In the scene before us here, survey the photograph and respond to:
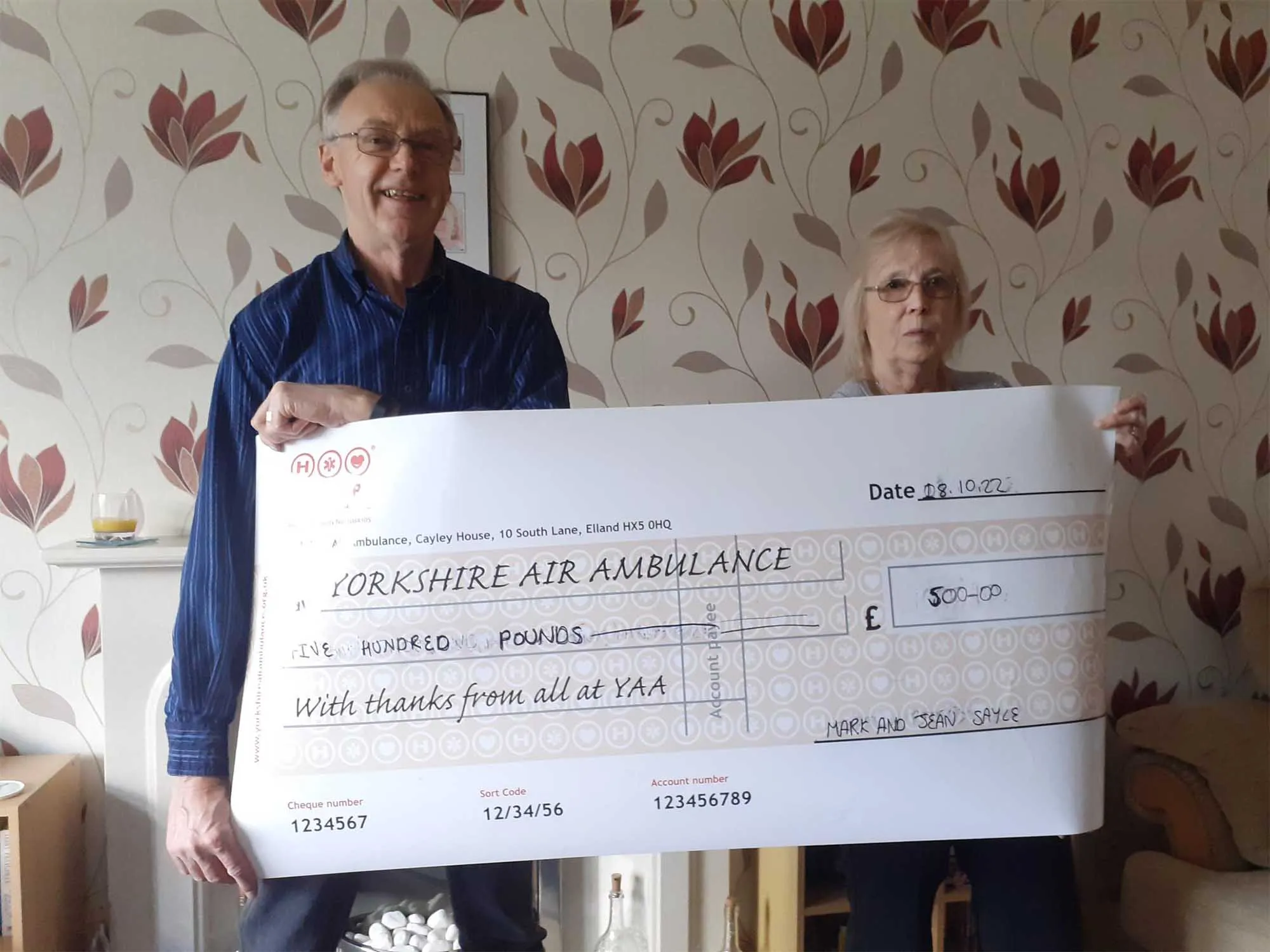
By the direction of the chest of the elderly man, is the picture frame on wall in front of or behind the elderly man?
behind

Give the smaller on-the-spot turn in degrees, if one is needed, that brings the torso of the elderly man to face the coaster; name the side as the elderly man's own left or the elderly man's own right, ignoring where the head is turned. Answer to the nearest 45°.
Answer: approximately 135° to the elderly man's own right

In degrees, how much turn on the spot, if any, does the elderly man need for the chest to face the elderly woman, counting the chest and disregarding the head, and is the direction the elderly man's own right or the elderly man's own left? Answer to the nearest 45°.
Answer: approximately 90° to the elderly man's own left

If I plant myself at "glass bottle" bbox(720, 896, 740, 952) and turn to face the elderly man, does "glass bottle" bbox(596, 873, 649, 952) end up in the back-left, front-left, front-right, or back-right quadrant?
front-right

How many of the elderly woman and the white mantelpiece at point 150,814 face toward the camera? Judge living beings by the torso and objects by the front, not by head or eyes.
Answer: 2

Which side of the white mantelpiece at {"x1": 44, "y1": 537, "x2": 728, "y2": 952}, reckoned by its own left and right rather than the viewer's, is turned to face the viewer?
front

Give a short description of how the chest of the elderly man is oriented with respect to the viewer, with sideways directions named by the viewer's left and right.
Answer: facing the viewer
